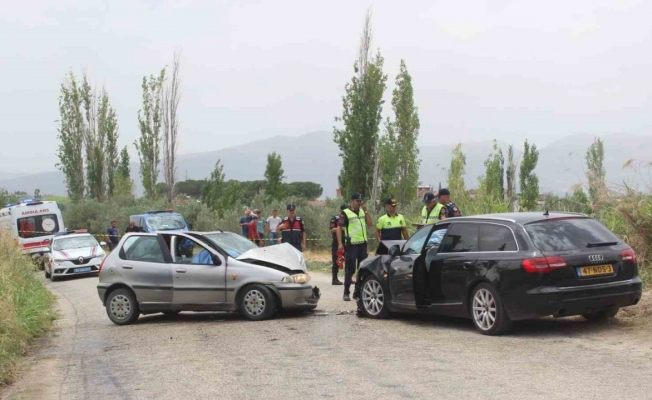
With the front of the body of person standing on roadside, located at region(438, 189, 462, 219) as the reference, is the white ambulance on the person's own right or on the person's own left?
on the person's own right

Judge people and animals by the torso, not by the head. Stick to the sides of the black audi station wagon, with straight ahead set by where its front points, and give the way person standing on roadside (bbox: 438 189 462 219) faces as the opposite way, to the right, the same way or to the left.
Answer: to the left

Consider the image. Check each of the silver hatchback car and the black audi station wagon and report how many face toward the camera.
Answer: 0

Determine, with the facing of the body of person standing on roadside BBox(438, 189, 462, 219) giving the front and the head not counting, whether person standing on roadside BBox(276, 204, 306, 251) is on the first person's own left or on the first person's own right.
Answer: on the first person's own right

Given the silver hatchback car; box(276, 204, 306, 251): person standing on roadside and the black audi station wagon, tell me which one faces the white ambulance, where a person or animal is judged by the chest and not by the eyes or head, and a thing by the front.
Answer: the black audi station wagon

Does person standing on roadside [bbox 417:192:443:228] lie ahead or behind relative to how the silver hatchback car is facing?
ahead

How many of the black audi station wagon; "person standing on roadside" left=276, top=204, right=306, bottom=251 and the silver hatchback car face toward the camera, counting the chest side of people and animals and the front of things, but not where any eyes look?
1

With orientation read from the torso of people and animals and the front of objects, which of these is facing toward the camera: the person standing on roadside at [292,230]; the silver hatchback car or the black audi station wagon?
the person standing on roadside

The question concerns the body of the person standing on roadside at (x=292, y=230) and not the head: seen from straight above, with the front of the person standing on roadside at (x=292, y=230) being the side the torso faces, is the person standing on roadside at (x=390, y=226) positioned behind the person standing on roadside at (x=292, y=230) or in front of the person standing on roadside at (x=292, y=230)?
in front

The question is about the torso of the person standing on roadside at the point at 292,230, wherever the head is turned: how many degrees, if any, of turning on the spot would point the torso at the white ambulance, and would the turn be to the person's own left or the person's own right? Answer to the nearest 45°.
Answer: approximately 135° to the person's own right

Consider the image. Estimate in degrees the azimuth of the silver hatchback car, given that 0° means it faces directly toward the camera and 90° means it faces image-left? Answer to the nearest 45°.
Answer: approximately 270°
